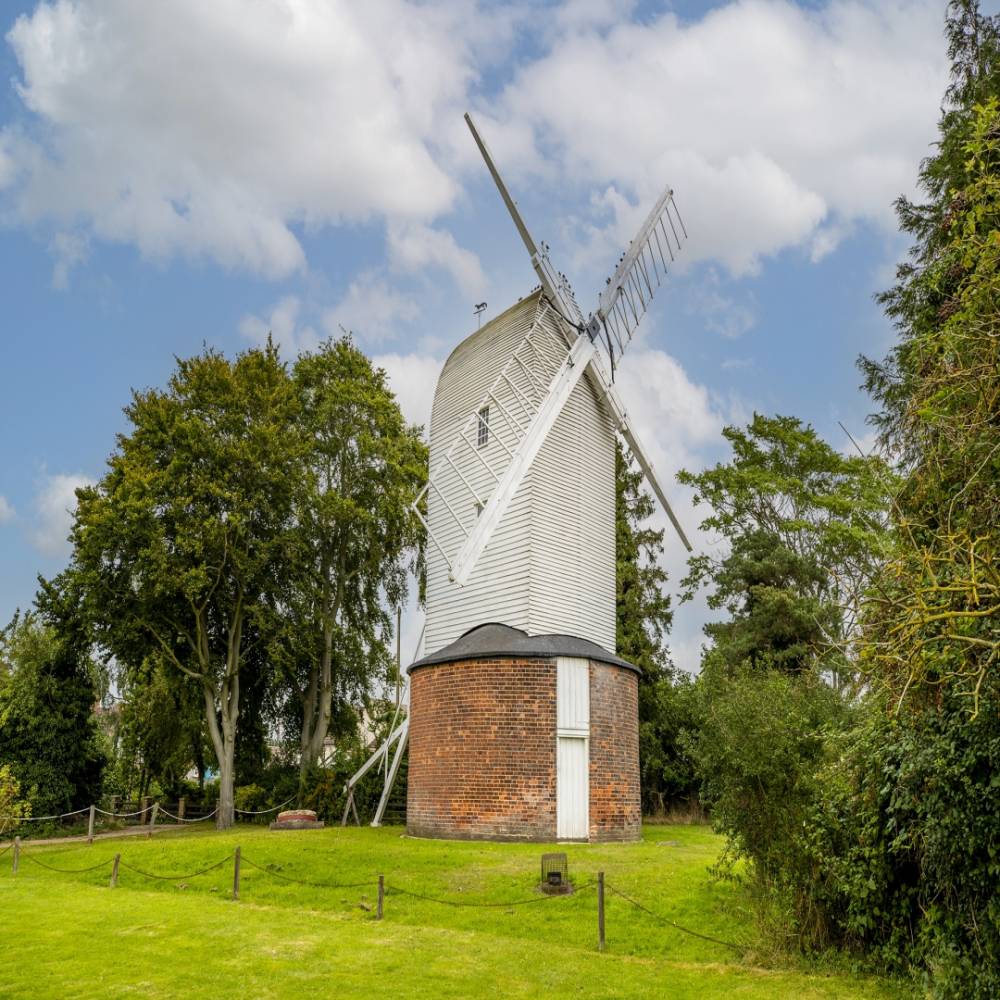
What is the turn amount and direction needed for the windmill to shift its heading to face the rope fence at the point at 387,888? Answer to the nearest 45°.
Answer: approximately 45° to its right

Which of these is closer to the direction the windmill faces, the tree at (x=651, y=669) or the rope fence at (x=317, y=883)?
the rope fence

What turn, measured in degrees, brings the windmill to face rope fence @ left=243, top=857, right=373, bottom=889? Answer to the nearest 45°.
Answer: approximately 90° to its right

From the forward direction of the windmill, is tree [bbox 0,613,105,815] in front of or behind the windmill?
behind

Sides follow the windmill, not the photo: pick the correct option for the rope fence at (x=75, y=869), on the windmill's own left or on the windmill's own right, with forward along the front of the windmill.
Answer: on the windmill's own right

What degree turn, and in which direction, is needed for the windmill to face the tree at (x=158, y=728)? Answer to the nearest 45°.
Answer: approximately 180°

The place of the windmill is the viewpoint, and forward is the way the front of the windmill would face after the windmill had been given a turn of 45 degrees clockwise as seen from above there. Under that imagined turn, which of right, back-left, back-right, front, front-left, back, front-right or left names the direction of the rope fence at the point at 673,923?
front

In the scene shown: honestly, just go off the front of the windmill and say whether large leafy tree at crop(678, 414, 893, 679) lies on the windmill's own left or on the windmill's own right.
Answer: on the windmill's own left

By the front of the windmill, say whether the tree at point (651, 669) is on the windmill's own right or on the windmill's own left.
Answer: on the windmill's own left

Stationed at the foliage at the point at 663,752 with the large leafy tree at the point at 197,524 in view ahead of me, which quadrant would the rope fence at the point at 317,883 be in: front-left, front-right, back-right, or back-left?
front-left

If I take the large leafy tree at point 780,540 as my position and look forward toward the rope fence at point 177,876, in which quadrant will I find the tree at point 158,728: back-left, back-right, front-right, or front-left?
front-right

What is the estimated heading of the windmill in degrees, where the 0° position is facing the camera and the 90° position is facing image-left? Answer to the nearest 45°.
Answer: approximately 315°

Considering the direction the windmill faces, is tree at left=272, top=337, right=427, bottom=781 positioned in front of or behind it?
behind

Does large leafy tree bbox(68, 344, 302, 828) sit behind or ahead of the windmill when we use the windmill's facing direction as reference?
behind
